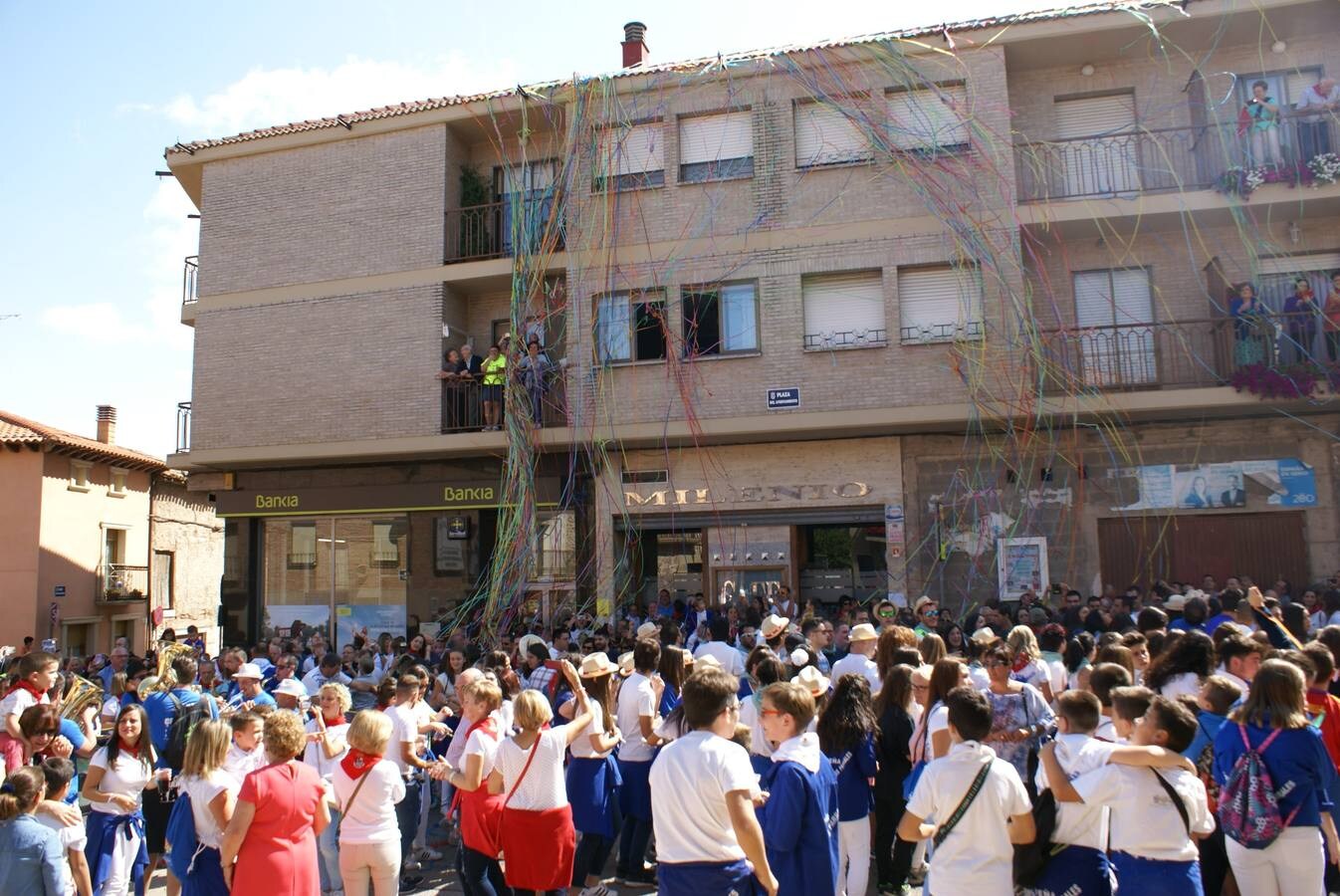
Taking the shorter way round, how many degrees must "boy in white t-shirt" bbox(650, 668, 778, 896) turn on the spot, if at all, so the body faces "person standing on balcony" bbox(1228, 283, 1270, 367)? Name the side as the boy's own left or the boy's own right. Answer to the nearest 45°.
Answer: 0° — they already face them

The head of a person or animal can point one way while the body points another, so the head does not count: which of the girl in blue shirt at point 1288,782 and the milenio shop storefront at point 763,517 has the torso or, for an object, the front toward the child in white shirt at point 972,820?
the milenio shop storefront

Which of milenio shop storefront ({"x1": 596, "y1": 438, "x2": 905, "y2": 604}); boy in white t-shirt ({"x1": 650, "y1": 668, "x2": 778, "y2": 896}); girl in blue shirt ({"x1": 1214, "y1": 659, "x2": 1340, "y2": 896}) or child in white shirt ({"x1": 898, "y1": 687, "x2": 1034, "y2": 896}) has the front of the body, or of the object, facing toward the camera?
the milenio shop storefront

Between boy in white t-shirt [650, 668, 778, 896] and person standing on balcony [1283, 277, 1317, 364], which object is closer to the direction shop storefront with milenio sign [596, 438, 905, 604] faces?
the boy in white t-shirt

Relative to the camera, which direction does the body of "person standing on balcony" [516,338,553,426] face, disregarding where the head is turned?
toward the camera

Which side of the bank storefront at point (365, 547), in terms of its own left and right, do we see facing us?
front

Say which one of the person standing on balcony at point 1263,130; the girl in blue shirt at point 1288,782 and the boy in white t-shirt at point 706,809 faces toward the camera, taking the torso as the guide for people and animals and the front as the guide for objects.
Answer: the person standing on balcony

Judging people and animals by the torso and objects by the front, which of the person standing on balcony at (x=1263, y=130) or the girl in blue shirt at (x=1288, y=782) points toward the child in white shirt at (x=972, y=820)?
the person standing on balcony

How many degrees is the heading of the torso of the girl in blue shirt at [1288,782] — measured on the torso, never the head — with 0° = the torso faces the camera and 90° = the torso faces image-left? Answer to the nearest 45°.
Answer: approximately 180°

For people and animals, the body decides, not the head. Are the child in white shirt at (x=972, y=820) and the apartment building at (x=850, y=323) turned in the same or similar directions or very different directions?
very different directions

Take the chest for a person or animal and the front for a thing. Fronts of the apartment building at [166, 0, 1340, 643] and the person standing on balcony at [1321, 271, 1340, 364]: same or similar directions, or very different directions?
same or similar directions

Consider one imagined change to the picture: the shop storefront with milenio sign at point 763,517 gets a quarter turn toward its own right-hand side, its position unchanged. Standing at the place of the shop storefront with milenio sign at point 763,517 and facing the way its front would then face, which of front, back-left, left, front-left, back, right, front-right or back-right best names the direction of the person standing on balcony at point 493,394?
front

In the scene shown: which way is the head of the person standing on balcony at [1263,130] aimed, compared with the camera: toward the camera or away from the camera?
toward the camera

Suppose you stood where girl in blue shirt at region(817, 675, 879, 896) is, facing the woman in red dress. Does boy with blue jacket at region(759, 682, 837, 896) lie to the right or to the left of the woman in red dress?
left

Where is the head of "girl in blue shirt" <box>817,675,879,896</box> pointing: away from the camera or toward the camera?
away from the camera

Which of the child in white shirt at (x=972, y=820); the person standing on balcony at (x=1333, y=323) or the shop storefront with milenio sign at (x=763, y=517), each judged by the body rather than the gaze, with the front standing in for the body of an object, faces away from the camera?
the child in white shirt

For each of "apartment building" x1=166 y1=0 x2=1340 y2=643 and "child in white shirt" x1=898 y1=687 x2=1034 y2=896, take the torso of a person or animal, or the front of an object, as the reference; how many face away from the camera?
1

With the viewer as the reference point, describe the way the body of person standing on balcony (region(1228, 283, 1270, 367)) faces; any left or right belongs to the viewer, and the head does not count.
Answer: facing the viewer

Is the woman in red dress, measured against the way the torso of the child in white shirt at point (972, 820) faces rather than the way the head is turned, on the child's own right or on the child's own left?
on the child's own left

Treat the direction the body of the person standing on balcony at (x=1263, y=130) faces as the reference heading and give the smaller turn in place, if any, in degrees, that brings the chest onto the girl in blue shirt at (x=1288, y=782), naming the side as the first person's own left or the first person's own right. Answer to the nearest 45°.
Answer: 0° — they already face them

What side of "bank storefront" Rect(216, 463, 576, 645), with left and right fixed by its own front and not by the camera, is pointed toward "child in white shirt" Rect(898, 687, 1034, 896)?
front
